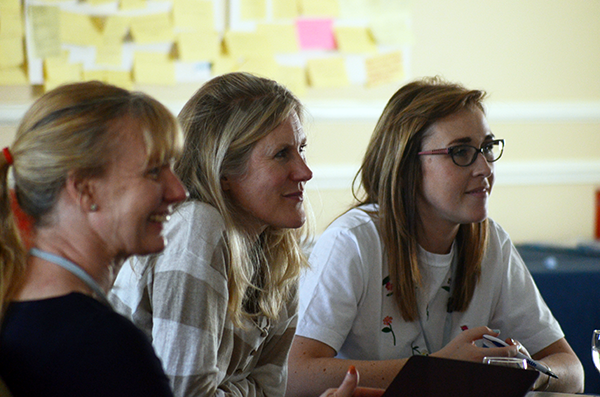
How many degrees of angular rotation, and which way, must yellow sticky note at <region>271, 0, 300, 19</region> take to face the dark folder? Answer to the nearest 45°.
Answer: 0° — it already faces it

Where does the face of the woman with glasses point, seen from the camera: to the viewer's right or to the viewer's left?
to the viewer's right

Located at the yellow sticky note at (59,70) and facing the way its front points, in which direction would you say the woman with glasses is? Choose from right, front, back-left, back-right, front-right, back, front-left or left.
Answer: front-left

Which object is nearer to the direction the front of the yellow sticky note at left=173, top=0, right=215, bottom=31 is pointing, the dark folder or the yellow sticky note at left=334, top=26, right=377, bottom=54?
the dark folder

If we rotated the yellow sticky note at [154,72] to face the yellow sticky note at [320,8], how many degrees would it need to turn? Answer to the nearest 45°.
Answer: approximately 90° to its left

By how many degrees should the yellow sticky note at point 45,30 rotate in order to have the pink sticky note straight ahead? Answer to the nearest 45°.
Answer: approximately 90° to its left

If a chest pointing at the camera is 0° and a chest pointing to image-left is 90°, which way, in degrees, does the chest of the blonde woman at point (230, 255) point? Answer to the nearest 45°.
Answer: approximately 315°
